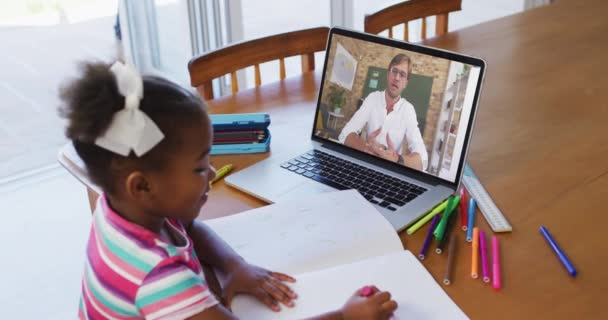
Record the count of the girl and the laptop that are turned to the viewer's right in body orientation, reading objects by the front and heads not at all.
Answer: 1

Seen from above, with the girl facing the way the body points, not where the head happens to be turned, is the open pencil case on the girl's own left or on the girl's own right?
on the girl's own left

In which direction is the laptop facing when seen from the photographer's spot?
facing the viewer and to the left of the viewer

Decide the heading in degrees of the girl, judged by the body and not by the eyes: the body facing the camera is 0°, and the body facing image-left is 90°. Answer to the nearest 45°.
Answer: approximately 270°
